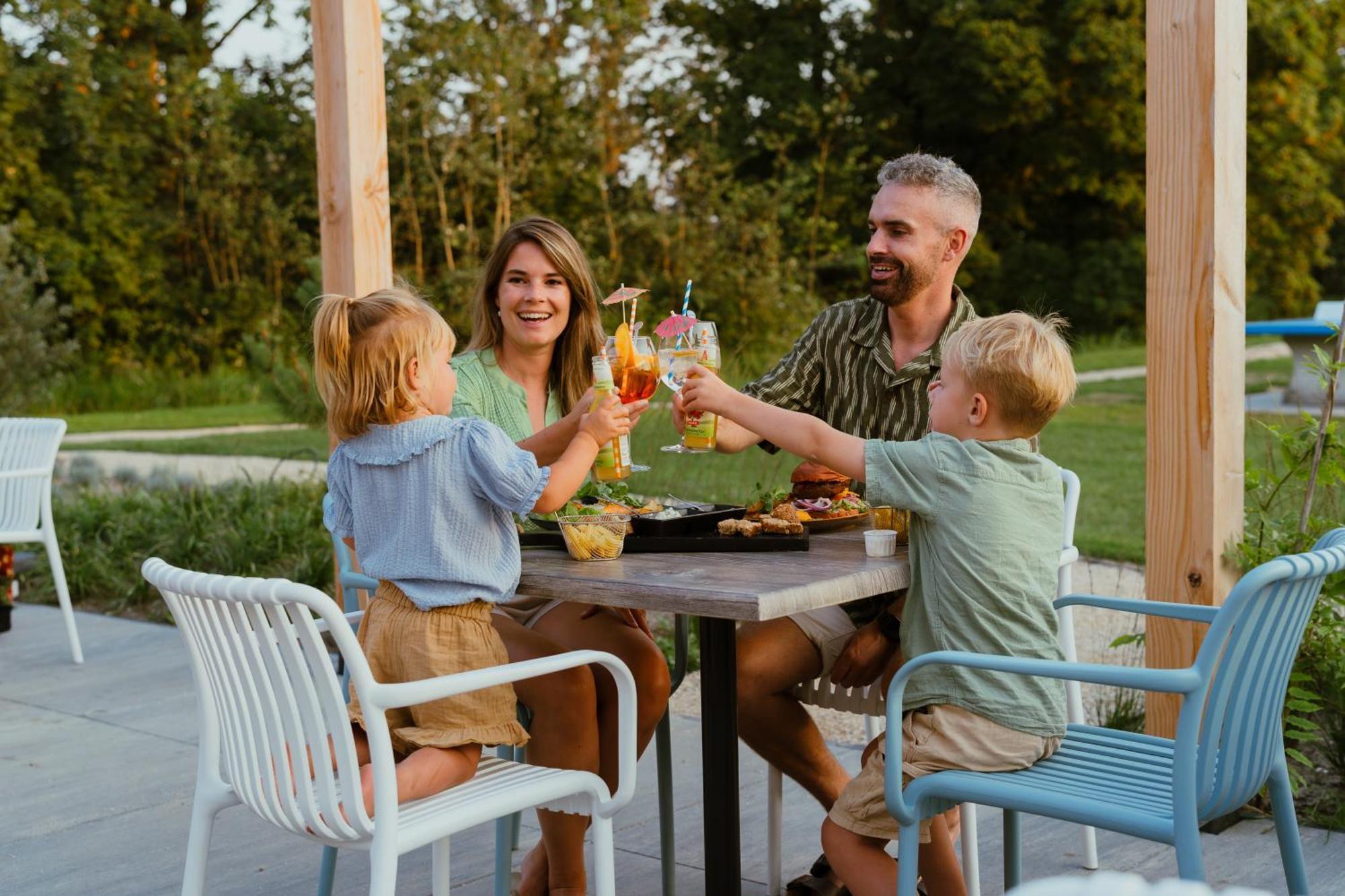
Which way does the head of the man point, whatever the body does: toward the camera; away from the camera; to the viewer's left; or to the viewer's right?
to the viewer's left

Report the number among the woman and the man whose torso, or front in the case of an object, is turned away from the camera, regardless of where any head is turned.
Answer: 0

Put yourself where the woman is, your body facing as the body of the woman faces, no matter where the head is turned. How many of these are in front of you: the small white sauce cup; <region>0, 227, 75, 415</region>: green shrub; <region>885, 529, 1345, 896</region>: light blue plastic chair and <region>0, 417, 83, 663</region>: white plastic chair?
2

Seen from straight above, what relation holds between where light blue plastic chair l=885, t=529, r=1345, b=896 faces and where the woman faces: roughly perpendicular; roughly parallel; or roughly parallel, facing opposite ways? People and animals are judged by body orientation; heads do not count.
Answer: roughly parallel, facing opposite ways

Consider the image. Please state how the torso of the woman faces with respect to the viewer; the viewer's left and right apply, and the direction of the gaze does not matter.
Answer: facing the viewer and to the right of the viewer

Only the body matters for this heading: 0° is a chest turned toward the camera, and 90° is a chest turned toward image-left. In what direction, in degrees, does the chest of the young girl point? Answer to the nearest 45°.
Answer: approximately 225°

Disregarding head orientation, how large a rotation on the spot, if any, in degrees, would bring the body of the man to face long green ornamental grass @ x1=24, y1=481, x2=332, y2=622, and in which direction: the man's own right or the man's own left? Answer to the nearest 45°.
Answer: approximately 90° to the man's own right

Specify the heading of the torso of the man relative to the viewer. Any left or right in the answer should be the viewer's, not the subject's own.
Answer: facing the viewer and to the left of the viewer

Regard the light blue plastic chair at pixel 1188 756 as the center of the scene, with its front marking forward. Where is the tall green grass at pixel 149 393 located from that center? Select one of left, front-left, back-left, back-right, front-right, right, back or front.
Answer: front

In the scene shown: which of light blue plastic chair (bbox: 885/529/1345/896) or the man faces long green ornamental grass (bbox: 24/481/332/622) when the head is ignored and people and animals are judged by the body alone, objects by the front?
the light blue plastic chair

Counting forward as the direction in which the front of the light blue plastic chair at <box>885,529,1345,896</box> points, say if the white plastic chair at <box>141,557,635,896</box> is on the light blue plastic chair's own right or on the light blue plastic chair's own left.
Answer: on the light blue plastic chair's own left

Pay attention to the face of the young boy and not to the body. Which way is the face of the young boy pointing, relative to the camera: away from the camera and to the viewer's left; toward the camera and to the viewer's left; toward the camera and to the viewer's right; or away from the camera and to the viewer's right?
away from the camera and to the viewer's left

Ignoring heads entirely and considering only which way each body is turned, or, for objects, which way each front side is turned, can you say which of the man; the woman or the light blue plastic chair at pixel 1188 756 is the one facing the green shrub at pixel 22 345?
the light blue plastic chair

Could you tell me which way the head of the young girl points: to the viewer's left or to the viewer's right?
to the viewer's right

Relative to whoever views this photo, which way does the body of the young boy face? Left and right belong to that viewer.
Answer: facing away from the viewer and to the left of the viewer

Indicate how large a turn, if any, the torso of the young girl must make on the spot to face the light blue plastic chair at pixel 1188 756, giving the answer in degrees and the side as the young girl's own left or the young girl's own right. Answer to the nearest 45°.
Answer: approximately 90° to the young girl's own right

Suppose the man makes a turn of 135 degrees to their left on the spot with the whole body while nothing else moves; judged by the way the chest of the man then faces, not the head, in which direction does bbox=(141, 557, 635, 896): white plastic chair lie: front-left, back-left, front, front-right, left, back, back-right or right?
back-right
